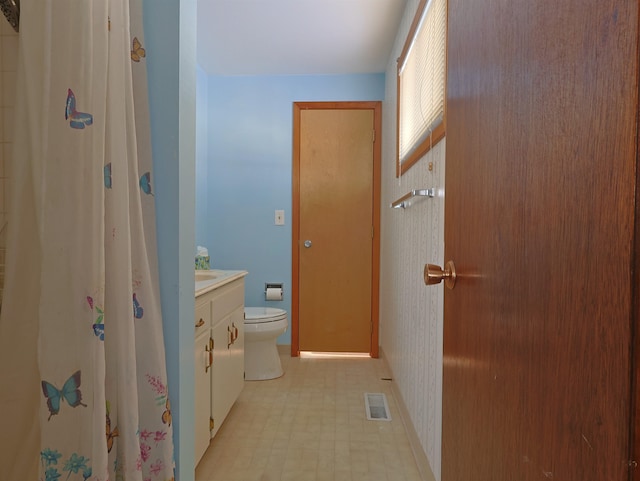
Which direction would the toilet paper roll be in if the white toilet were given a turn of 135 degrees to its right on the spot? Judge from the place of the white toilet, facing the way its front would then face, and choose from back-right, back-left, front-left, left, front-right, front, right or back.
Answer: back-right

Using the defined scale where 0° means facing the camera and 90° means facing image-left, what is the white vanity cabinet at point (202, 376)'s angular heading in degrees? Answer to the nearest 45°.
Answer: approximately 270°

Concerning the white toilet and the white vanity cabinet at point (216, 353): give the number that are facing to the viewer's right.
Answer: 2

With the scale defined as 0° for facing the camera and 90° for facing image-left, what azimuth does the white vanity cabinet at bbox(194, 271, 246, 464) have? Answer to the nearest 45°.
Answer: approximately 270°

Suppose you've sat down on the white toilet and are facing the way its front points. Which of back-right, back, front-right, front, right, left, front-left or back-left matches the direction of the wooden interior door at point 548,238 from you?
right

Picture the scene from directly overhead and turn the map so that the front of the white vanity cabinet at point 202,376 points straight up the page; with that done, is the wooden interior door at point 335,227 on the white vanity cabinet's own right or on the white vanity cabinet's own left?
on the white vanity cabinet's own left

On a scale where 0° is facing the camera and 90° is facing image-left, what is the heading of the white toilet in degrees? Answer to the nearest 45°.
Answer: approximately 270°

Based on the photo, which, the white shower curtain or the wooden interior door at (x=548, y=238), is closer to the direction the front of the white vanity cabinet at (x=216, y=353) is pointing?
the wooden interior door

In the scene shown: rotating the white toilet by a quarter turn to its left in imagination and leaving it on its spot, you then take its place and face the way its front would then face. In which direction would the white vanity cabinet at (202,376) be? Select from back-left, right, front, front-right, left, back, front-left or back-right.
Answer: back

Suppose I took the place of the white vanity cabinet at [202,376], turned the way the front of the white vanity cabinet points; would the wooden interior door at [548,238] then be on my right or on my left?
on my right
